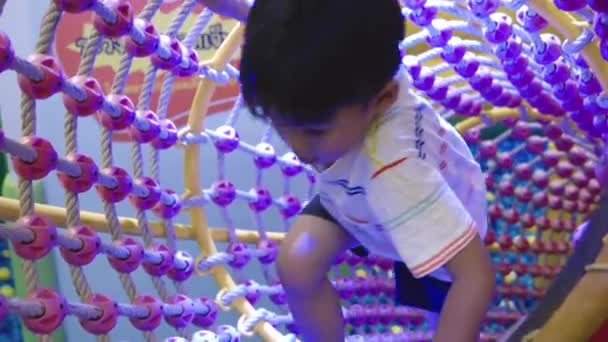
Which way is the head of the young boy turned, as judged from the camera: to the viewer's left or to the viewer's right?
to the viewer's left

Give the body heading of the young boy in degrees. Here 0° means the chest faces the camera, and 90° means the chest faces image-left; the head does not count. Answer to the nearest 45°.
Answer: approximately 45°
